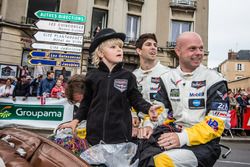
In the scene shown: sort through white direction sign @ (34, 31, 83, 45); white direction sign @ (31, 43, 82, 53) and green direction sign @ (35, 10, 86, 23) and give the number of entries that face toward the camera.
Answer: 3

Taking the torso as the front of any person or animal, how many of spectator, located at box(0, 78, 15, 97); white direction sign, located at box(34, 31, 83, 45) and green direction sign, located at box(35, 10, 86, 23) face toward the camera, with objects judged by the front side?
3

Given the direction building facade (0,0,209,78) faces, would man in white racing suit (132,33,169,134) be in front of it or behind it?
in front

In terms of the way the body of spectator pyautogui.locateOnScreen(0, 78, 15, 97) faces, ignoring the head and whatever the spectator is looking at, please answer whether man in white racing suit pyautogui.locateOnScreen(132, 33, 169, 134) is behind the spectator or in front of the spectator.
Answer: in front

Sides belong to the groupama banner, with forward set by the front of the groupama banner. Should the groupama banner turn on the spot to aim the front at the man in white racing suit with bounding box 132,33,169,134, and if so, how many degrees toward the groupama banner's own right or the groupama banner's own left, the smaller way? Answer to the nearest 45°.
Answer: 0° — it already faces them

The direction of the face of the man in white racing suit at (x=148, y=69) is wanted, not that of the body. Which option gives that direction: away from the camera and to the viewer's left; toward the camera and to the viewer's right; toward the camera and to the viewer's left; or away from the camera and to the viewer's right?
toward the camera and to the viewer's right

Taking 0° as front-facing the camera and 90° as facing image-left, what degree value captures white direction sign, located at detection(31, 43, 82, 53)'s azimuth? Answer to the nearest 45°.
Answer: approximately 0°

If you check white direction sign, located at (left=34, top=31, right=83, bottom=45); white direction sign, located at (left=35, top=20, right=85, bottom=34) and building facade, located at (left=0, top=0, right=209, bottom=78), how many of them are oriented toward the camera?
3

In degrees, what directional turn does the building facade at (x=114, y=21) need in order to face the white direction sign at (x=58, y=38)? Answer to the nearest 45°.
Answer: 0° — it already faces it

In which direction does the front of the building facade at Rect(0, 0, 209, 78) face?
toward the camera

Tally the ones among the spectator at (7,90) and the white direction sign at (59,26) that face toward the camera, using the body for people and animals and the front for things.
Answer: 2
